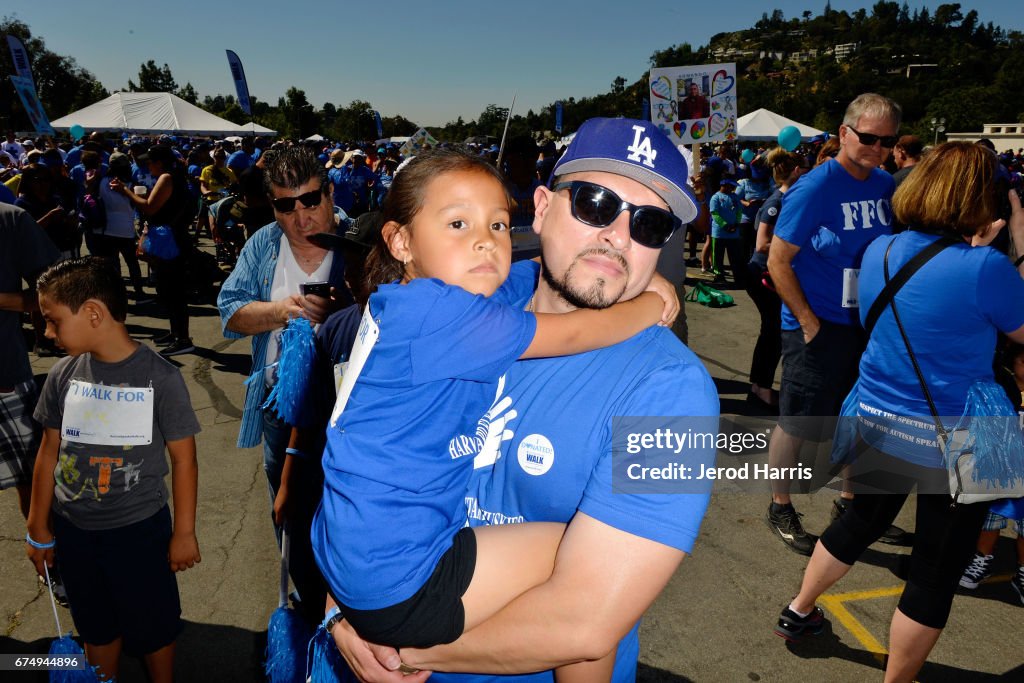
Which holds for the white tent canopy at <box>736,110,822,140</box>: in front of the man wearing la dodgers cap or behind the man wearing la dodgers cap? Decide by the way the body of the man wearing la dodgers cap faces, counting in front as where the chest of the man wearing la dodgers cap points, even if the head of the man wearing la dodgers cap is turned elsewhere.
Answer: behind

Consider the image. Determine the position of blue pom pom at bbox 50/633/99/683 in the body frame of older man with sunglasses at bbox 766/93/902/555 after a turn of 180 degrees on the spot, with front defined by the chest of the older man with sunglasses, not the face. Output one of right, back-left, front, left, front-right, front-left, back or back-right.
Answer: left

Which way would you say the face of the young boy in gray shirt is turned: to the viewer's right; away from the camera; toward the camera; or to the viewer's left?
to the viewer's left

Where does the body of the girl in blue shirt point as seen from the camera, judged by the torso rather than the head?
to the viewer's right

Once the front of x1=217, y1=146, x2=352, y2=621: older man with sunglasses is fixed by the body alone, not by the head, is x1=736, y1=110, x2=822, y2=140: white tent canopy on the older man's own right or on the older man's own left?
on the older man's own left

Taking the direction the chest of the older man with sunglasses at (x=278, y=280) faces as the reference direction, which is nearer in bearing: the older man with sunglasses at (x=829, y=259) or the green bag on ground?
the older man with sunglasses

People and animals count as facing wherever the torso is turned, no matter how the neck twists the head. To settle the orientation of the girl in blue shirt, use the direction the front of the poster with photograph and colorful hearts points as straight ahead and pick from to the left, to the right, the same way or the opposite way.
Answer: to the left

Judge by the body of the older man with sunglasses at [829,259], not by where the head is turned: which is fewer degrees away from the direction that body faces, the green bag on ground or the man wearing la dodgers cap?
the man wearing la dodgers cap

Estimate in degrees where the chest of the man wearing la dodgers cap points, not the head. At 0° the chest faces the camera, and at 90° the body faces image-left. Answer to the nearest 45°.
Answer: approximately 45°

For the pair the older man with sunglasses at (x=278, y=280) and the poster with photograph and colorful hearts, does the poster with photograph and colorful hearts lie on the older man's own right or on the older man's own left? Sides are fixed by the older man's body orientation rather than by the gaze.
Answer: on the older man's own left

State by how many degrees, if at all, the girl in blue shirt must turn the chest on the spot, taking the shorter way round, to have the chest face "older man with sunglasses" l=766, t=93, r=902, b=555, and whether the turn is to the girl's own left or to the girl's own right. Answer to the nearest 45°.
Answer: approximately 45° to the girl's own left
